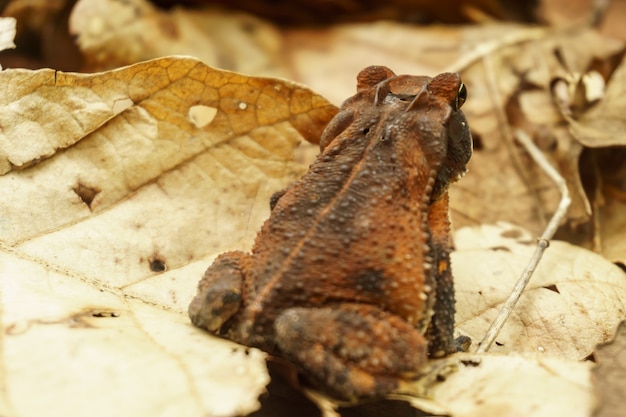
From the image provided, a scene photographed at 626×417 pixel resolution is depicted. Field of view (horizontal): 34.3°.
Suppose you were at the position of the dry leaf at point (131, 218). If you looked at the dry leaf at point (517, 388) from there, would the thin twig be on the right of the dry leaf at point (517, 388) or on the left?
left

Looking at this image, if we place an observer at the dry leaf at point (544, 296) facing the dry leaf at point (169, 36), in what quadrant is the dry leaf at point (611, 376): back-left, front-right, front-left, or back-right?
back-left

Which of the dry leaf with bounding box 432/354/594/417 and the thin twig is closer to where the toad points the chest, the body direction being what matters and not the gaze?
the thin twig

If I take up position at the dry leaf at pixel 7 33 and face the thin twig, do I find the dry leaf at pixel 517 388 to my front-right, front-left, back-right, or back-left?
front-right

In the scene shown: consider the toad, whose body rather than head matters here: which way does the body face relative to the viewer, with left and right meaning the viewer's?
facing away from the viewer and to the right of the viewer

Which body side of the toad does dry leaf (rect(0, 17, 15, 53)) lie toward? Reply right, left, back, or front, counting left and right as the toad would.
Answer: left

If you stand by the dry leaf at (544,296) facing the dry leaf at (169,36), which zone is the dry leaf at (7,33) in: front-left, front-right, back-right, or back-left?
front-left

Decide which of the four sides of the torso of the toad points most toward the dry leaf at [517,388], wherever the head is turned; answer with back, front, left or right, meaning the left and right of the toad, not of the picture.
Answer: right
